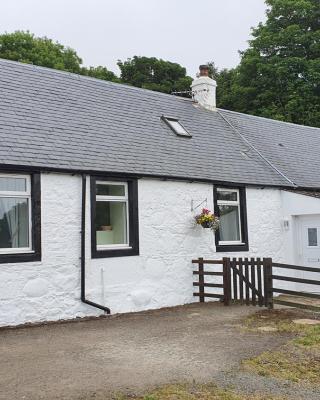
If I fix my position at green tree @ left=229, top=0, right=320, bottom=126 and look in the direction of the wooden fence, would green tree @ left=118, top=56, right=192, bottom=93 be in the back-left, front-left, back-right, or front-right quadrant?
back-right

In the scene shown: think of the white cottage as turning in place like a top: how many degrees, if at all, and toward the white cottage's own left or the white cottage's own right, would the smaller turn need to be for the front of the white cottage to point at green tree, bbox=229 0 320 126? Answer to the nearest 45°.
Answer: approximately 90° to the white cottage's own left

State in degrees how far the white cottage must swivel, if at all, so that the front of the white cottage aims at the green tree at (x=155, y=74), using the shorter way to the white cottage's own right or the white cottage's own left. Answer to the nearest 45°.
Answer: approximately 135° to the white cottage's own left

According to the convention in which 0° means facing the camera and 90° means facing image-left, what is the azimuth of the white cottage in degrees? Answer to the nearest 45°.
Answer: approximately 315°

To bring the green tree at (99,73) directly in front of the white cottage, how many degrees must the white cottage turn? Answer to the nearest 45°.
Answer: approximately 135° to its left

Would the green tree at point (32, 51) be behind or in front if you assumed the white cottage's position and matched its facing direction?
behind
